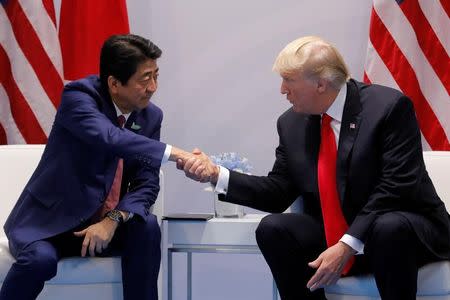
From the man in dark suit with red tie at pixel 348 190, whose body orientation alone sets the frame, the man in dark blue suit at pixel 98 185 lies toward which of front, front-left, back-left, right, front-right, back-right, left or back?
front-right

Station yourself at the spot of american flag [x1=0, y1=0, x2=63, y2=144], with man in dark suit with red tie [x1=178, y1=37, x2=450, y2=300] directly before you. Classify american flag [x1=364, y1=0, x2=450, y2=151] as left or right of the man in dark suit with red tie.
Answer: left

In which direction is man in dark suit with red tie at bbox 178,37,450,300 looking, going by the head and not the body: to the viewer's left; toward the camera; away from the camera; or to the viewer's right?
to the viewer's left

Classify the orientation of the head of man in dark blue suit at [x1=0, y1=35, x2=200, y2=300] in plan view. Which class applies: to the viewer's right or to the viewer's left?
to the viewer's right

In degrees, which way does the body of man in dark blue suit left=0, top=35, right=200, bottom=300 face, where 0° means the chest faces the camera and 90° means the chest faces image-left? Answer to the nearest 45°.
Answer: approximately 315°

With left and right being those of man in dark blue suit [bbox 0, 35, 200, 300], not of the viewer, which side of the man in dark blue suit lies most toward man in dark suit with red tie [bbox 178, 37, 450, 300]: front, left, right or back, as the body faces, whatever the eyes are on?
front

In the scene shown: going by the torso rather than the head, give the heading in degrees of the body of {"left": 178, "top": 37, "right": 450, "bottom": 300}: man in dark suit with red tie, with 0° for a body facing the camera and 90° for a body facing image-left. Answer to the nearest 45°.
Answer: approximately 45°

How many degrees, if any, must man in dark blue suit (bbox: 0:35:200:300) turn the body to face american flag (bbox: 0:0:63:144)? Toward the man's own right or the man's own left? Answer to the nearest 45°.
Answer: approximately 135° to the man's own left

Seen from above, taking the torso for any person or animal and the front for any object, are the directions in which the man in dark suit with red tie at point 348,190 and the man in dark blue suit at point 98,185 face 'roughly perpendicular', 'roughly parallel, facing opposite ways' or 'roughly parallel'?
roughly perpendicular

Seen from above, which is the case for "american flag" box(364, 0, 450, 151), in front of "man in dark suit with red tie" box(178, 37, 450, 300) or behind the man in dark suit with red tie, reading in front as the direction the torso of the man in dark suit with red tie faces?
behind

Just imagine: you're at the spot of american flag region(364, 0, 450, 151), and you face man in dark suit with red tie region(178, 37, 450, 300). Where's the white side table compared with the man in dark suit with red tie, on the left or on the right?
right

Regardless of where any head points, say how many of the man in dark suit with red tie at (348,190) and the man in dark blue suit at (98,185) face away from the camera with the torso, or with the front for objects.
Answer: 0
